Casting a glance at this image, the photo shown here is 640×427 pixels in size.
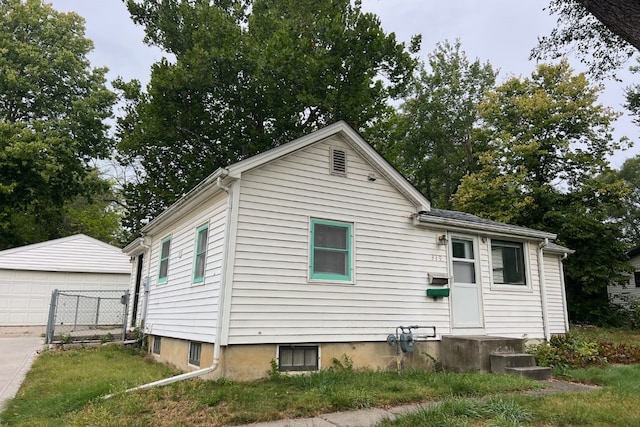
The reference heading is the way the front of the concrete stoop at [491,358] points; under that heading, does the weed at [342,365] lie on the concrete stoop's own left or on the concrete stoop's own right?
on the concrete stoop's own right

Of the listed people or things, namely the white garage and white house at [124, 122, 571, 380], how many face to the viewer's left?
0

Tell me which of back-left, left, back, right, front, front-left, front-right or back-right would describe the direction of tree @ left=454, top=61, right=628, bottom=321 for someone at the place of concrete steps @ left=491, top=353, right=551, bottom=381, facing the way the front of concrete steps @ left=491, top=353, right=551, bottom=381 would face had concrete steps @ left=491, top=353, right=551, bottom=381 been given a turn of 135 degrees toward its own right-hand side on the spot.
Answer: right

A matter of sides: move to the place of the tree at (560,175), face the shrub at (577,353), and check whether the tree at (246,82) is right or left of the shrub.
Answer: right

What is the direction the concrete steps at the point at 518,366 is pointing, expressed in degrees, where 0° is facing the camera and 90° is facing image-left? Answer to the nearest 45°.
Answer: approximately 315°

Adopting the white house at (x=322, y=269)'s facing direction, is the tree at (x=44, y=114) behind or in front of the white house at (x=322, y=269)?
behind

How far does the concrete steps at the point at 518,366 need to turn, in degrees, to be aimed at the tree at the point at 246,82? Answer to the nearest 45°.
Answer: approximately 180°

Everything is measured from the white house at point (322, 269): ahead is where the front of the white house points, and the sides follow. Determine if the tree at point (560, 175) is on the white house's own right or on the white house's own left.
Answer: on the white house's own left

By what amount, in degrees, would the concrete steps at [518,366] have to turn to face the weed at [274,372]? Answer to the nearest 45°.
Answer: approximately 90° to its right

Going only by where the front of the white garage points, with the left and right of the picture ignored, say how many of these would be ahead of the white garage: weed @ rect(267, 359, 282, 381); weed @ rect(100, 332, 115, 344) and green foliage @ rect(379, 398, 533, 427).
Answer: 3
